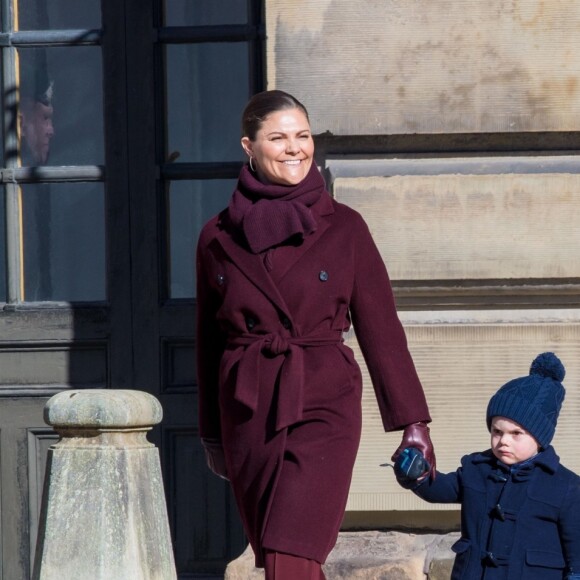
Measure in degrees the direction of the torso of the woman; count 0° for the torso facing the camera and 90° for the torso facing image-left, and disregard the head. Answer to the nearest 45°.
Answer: approximately 0°

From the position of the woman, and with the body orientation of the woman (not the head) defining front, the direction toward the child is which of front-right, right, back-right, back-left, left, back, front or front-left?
left

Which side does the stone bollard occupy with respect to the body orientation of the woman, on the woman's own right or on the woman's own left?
on the woman's own right
